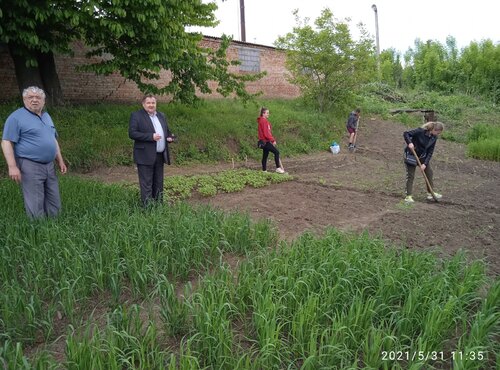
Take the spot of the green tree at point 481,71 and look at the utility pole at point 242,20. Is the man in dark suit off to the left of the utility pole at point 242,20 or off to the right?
left

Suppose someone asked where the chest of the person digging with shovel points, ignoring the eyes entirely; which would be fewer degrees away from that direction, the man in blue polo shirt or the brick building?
the man in blue polo shirt

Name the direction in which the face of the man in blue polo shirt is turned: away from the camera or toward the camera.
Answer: toward the camera

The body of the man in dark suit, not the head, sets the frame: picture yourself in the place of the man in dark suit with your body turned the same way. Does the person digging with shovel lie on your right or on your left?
on your left

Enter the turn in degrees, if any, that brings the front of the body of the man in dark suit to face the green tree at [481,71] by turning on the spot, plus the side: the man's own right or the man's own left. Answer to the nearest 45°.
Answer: approximately 90° to the man's own left

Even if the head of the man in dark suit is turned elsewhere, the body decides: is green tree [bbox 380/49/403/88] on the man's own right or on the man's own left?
on the man's own left

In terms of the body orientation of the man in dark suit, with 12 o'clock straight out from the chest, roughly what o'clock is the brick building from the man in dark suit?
The brick building is roughly at 7 o'clock from the man in dark suit.

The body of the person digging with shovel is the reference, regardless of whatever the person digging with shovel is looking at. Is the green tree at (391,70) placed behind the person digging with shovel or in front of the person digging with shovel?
behind

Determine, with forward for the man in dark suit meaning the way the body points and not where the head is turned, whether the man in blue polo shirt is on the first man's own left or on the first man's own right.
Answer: on the first man's own right

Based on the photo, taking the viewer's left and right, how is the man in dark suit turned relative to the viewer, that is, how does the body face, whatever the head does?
facing the viewer and to the right of the viewer

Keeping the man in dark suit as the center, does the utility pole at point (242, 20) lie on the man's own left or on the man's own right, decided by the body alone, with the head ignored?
on the man's own left
